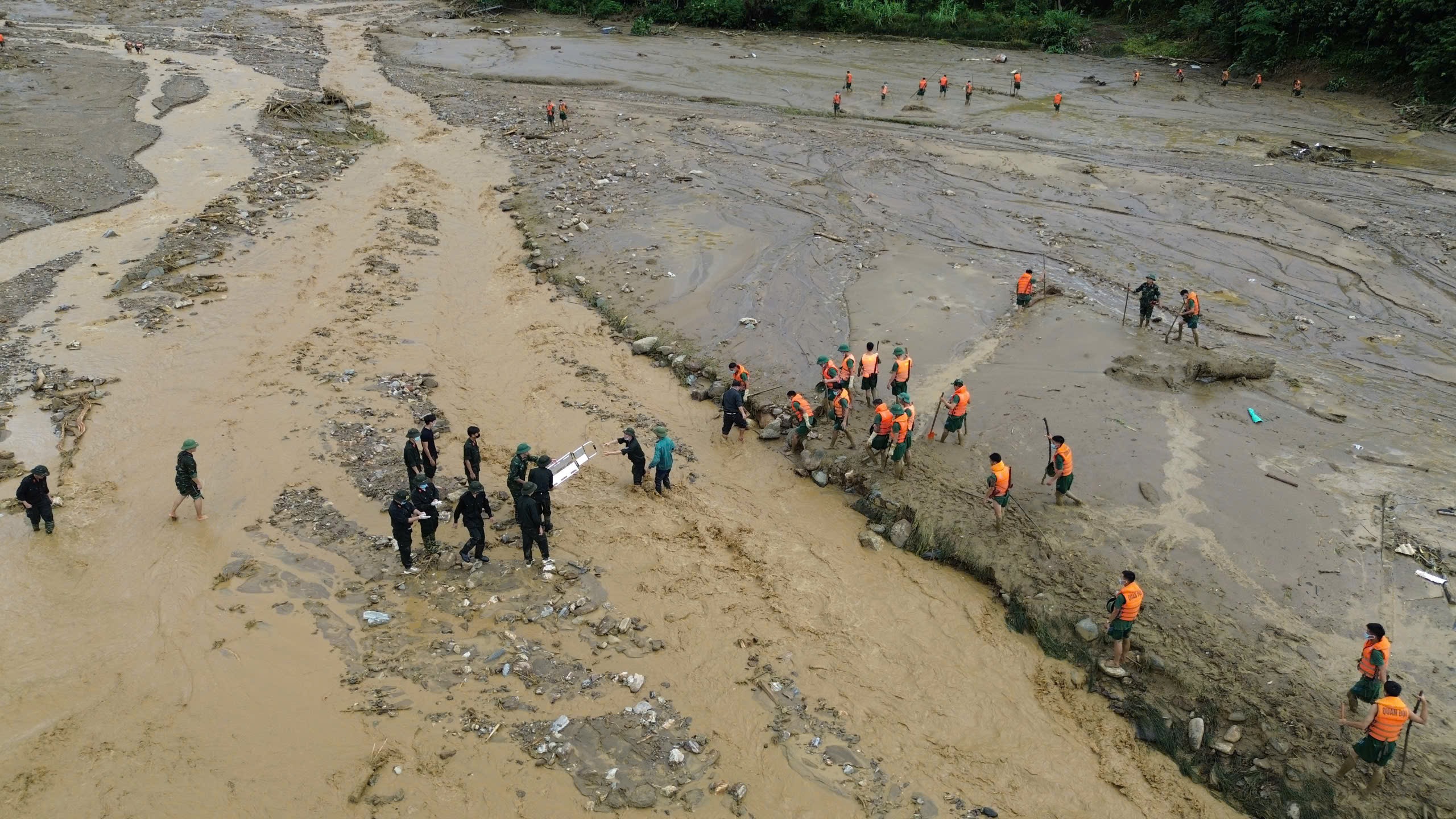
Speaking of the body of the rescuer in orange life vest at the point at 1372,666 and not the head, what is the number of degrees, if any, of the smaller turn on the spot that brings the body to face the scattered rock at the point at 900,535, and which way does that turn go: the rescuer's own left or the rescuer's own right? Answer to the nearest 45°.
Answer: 0° — they already face it

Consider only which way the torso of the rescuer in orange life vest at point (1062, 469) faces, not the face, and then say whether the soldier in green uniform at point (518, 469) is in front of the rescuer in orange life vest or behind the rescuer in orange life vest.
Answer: in front

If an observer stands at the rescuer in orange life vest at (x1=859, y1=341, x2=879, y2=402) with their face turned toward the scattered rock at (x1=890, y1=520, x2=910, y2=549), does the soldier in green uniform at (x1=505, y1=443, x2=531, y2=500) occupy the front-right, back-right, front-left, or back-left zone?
front-right

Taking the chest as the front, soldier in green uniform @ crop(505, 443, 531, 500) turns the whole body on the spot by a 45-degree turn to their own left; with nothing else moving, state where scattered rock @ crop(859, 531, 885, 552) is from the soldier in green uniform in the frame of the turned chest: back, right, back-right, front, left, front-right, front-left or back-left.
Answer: front-right

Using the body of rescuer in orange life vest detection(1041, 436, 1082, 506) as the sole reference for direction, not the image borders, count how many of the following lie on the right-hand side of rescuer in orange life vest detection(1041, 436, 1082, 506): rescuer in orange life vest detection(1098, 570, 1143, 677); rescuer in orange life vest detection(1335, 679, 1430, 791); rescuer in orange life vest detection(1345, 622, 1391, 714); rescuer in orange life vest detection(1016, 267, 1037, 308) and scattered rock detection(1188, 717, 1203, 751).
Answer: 1

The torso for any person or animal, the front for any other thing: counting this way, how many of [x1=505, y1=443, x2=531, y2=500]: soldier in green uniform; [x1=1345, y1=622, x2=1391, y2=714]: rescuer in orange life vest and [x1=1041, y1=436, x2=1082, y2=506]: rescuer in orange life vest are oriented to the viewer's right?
1

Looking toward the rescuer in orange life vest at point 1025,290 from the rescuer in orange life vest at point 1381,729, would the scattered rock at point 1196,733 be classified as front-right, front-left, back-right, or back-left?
front-left

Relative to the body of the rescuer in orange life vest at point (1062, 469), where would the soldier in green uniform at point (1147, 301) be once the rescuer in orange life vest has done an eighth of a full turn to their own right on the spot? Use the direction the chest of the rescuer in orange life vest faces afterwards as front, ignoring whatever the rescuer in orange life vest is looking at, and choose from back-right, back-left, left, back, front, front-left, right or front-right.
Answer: front-right

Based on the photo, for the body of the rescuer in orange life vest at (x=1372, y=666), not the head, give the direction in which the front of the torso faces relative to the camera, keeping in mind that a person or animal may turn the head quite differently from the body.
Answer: to the viewer's left

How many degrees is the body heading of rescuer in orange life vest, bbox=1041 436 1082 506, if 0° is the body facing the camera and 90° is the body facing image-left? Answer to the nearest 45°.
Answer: approximately 90°
